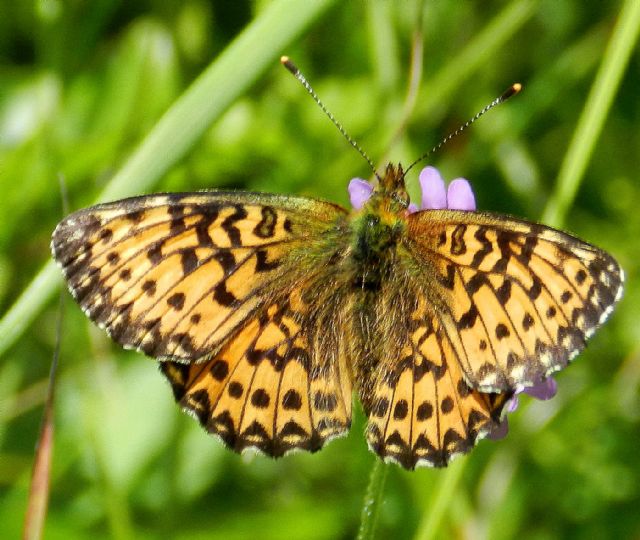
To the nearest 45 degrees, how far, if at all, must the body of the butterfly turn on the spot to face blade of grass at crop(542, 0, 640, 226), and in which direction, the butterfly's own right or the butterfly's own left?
approximately 90° to the butterfly's own right

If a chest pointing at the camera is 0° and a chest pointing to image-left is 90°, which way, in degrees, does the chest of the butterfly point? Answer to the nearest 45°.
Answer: approximately 180°
